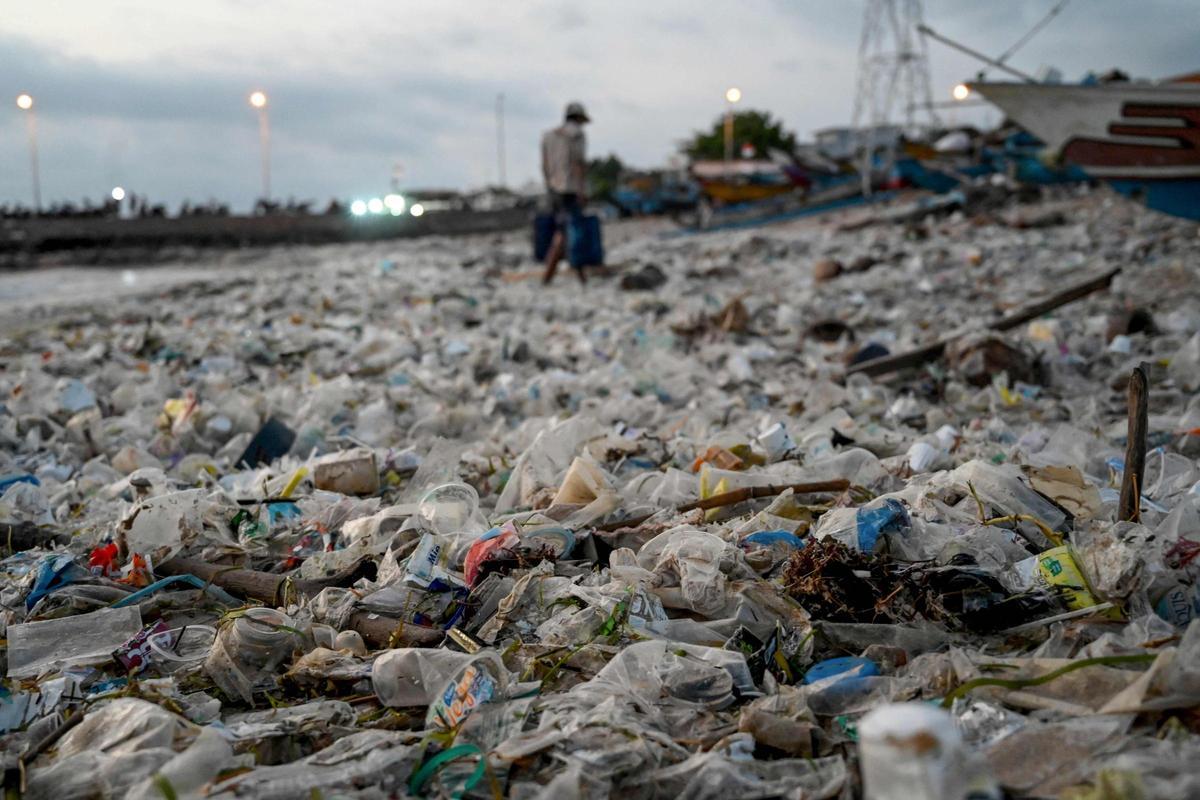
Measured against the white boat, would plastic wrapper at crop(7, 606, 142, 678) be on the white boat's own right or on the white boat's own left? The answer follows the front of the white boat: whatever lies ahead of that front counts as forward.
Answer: on the white boat's own left

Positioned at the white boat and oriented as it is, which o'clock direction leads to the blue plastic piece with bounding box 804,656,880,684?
The blue plastic piece is roughly at 9 o'clock from the white boat.

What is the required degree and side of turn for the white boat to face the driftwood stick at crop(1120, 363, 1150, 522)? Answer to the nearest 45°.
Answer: approximately 90° to its left

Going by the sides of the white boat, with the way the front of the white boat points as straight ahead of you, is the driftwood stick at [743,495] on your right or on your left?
on your left

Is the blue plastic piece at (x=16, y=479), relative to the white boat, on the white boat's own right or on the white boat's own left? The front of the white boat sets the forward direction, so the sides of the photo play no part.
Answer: on the white boat's own left

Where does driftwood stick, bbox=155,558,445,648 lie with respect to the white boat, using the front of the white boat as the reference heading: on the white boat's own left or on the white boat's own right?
on the white boat's own left

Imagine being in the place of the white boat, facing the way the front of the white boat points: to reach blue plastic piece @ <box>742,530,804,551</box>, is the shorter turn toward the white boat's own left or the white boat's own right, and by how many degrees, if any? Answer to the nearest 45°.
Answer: approximately 90° to the white boat's own left

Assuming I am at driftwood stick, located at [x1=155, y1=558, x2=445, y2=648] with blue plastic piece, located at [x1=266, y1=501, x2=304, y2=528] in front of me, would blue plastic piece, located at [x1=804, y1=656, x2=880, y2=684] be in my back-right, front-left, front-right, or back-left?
back-right

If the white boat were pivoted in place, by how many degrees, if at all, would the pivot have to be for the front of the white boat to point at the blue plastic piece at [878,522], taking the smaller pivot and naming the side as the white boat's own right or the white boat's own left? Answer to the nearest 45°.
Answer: approximately 90° to the white boat's own left

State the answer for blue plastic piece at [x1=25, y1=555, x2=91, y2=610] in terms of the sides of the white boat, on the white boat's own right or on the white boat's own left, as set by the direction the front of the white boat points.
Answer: on the white boat's own left

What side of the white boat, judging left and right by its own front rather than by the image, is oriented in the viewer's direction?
left
